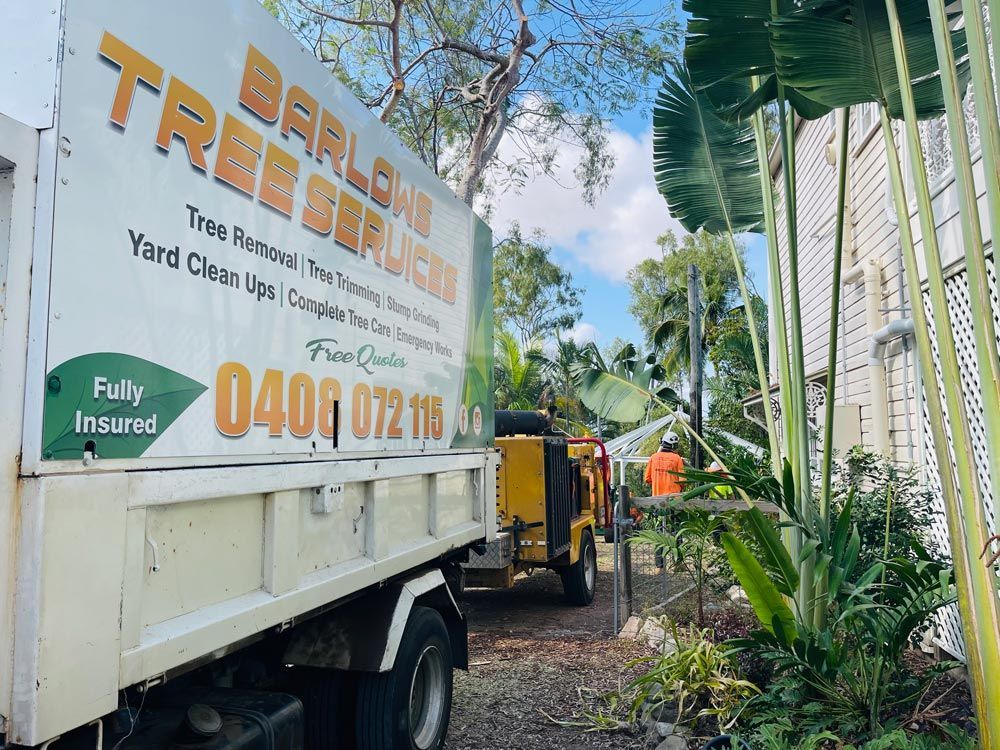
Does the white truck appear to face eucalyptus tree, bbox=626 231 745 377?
no

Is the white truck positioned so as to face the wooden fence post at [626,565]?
no

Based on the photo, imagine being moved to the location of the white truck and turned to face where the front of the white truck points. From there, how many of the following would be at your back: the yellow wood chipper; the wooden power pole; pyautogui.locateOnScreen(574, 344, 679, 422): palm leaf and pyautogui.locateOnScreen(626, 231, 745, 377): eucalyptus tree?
4

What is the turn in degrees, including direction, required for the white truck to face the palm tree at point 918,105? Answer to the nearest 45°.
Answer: approximately 135° to its left

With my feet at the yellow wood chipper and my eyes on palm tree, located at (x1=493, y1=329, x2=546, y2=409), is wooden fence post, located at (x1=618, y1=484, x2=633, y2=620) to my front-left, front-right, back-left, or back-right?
back-right

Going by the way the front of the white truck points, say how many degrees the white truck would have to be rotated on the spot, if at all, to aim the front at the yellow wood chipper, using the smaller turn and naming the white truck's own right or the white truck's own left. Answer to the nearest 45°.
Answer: approximately 180°

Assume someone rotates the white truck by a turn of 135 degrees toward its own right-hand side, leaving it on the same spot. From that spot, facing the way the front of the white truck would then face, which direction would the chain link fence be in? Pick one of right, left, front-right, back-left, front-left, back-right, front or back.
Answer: front-right

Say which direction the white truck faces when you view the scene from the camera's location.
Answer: facing the viewer and to the left of the viewer

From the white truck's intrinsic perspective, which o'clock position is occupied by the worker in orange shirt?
The worker in orange shirt is roughly at 6 o'clock from the white truck.

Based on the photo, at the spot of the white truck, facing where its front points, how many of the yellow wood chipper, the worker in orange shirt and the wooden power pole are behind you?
3

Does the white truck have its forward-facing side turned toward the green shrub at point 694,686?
no

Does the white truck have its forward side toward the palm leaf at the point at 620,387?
no
